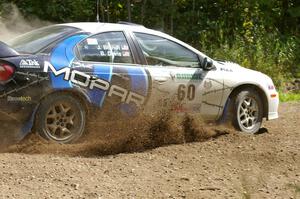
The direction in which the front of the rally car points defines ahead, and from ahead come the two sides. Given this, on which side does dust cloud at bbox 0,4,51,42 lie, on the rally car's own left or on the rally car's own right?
on the rally car's own left

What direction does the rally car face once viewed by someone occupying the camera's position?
facing away from the viewer and to the right of the viewer
